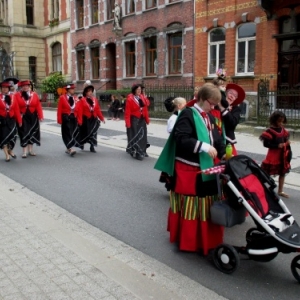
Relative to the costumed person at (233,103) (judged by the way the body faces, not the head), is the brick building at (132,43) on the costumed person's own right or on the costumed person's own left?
on the costumed person's own right

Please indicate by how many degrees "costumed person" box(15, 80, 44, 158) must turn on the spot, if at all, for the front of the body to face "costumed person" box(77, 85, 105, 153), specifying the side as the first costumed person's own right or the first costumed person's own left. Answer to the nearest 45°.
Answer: approximately 90° to the first costumed person's own left

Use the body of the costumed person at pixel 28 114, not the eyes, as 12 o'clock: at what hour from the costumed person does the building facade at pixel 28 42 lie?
The building facade is roughly at 6 o'clock from the costumed person.

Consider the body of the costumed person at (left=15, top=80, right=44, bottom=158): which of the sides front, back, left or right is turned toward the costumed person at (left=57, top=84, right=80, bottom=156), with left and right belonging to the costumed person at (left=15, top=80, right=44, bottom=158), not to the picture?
left

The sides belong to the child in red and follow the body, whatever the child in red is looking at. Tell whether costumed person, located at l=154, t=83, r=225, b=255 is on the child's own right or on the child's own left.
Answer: on the child's own right

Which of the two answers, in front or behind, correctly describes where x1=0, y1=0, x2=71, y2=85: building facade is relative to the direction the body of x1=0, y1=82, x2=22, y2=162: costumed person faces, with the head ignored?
behind
